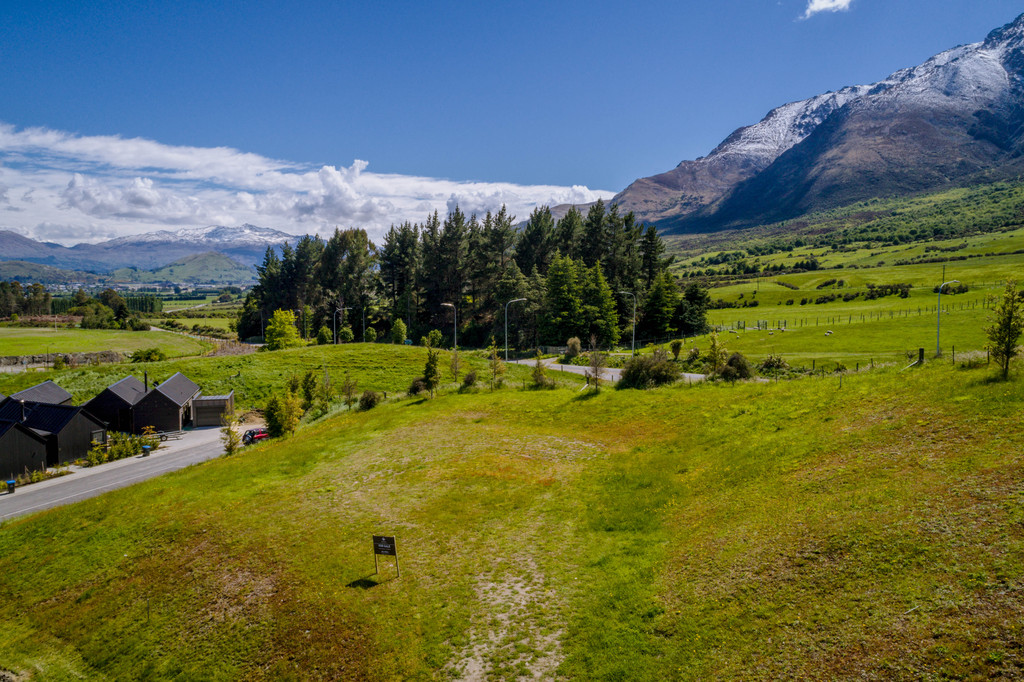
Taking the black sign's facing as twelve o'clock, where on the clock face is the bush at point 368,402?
The bush is roughly at 6 o'clock from the black sign.

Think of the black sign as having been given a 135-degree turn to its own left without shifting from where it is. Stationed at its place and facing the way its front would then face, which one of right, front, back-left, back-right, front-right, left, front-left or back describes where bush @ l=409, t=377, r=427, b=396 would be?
front-left

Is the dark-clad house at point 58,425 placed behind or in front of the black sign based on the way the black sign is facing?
behind

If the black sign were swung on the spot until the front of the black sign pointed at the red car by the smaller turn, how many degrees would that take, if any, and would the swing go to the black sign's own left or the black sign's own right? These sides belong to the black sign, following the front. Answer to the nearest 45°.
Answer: approximately 180°

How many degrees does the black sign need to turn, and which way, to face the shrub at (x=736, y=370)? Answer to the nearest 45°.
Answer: approximately 135° to its left

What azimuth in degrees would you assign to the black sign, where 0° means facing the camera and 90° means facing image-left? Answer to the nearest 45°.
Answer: approximately 0°

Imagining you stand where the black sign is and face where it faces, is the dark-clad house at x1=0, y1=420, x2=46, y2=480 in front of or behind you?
behind

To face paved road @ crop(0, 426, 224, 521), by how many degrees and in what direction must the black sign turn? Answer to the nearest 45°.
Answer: approximately 135° to its right
